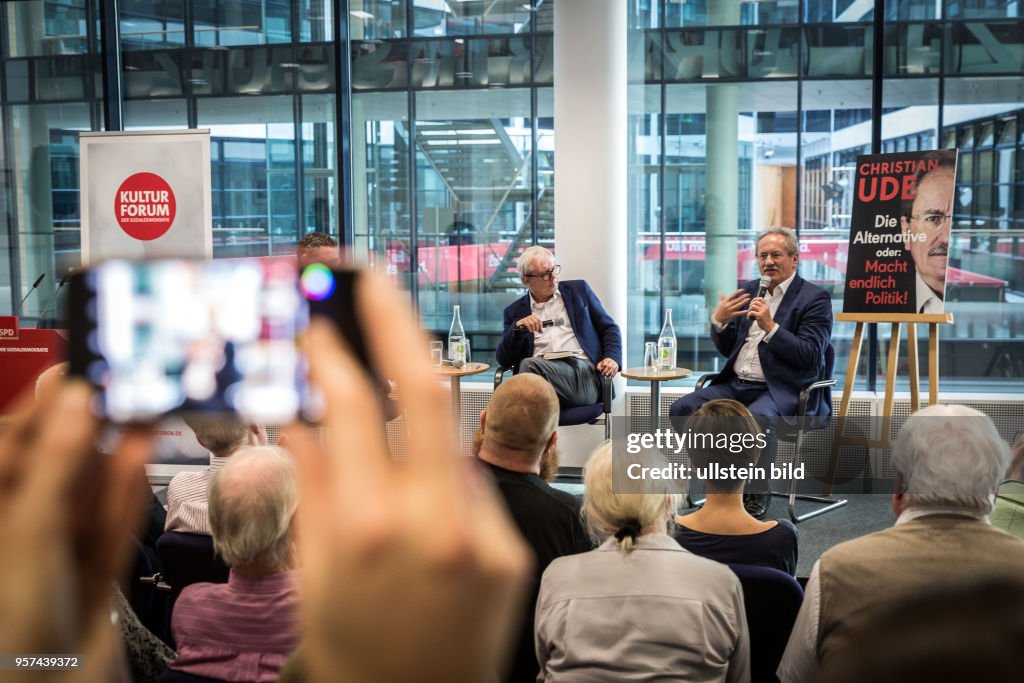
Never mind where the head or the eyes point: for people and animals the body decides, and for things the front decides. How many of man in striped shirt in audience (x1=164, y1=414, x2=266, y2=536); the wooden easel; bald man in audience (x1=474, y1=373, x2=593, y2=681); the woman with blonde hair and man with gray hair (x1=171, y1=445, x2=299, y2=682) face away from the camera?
4

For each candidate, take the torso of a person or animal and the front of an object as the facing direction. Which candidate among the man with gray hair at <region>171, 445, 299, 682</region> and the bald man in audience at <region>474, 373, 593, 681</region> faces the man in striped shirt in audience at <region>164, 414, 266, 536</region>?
the man with gray hair

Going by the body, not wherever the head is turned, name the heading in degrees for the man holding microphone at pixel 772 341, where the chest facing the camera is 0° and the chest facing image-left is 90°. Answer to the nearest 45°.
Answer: approximately 45°

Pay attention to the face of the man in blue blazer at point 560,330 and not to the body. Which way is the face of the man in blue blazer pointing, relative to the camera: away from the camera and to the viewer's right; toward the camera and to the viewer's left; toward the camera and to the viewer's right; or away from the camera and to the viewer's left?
toward the camera and to the viewer's right

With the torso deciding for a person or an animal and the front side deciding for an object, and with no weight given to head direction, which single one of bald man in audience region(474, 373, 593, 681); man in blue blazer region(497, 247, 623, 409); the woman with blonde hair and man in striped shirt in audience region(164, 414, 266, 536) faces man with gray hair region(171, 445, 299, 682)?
the man in blue blazer

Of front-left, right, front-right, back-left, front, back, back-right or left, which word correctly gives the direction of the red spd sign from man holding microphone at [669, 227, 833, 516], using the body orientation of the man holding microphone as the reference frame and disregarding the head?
front-right

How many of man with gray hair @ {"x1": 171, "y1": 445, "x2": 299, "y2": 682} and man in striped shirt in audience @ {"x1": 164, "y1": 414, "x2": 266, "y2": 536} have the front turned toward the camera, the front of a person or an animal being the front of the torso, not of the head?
0

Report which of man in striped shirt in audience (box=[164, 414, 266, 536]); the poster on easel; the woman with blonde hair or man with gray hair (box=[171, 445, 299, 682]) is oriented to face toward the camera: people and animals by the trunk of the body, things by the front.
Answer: the poster on easel

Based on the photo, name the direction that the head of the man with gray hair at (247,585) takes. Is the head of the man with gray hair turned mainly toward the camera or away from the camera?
away from the camera

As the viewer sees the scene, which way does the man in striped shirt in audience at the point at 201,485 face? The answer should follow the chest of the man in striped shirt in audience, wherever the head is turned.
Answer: away from the camera

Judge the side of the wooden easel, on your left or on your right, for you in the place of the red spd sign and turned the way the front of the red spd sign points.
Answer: on your left

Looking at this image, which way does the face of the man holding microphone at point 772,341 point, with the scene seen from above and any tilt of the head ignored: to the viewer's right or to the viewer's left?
to the viewer's left

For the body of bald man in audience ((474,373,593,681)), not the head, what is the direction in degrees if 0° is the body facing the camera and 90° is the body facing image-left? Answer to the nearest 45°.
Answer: approximately 180°

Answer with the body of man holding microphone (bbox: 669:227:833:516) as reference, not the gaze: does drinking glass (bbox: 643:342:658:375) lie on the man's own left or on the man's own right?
on the man's own right
